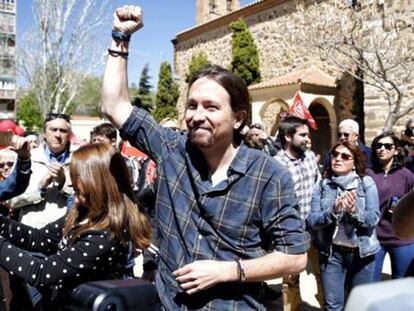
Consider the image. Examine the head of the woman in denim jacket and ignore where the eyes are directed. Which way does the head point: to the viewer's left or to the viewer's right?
to the viewer's left

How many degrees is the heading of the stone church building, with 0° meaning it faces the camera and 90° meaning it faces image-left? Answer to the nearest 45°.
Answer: approximately 45°

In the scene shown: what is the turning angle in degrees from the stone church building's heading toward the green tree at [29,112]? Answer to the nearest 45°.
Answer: approximately 90° to its right

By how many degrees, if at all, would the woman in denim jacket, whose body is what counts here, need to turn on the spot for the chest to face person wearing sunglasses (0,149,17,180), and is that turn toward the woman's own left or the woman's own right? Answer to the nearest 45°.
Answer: approximately 90° to the woman's own right

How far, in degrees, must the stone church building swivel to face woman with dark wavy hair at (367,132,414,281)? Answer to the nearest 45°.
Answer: approximately 45° to its left

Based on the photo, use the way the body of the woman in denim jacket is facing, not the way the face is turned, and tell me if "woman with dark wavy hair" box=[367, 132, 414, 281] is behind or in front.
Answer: behind

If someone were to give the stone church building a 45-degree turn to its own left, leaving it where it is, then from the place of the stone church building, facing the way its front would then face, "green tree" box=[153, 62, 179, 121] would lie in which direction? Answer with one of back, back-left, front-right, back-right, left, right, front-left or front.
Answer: back-right

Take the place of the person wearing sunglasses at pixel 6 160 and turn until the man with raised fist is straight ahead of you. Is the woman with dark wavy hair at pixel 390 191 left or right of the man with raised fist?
left

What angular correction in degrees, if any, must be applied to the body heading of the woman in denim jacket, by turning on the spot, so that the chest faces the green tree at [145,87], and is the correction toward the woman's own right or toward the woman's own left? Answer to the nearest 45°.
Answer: approximately 135° to the woman's own right

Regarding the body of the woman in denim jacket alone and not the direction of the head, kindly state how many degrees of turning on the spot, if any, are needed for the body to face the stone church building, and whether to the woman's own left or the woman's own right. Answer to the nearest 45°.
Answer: approximately 180°
